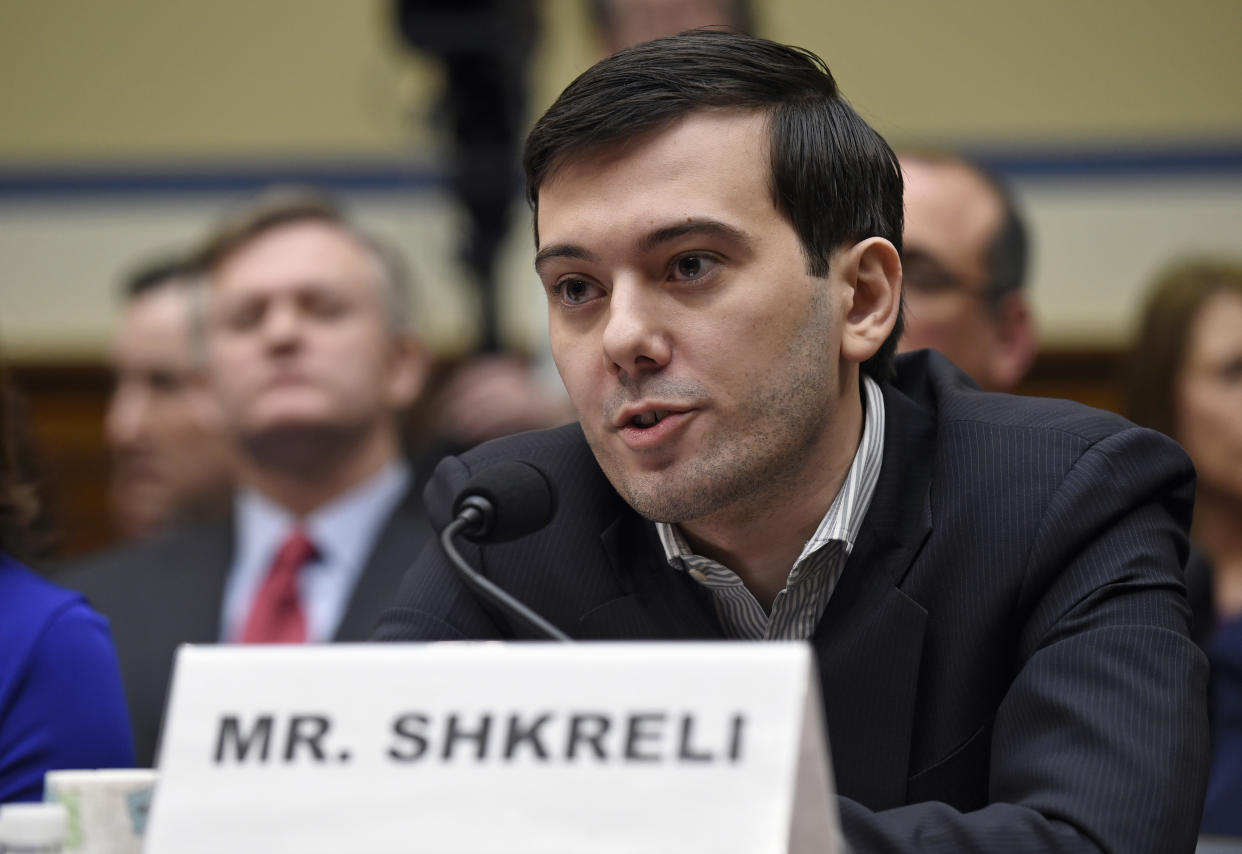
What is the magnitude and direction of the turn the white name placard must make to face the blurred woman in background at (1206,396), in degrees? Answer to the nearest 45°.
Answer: approximately 135° to its left

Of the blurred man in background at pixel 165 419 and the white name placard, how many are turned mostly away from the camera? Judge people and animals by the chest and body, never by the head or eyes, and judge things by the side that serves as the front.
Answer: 0

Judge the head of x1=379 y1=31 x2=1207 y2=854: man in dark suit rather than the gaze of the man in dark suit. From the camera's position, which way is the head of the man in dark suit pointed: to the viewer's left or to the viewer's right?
to the viewer's left

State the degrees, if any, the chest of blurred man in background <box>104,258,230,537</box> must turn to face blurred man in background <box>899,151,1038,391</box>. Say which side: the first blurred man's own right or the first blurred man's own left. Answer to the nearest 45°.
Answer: approximately 90° to the first blurred man's own left

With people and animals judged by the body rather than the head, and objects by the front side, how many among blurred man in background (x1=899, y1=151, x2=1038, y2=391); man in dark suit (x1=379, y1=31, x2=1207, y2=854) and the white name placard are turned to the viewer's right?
0

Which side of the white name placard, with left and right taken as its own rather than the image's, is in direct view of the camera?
front

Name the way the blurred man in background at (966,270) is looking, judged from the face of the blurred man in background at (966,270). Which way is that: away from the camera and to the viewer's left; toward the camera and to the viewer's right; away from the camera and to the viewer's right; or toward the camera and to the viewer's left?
toward the camera and to the viewer's left

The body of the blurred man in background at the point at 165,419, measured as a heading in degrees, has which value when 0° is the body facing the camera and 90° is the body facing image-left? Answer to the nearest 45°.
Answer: approximately 45°

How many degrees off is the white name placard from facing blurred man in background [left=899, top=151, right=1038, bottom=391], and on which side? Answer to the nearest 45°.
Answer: approximately 135° to its left

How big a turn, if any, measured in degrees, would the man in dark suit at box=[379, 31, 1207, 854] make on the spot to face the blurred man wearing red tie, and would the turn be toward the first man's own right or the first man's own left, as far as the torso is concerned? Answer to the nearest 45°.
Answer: approximately 90° to the first man's own right

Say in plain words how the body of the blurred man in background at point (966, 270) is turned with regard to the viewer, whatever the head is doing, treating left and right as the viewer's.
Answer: facing the viewer and to the left of the viewer

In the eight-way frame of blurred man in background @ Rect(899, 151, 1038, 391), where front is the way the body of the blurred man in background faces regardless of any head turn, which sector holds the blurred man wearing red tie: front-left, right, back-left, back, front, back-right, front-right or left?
front-right

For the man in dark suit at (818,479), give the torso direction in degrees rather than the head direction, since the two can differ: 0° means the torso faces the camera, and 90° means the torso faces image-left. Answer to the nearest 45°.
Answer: approximately 45°

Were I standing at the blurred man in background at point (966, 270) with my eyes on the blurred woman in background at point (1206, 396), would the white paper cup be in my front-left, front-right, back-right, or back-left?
back-right

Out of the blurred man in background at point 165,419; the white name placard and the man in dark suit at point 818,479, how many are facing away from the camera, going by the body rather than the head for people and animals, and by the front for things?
0

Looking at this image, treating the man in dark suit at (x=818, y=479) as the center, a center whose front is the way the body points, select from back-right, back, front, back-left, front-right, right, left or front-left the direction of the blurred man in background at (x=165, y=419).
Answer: right
